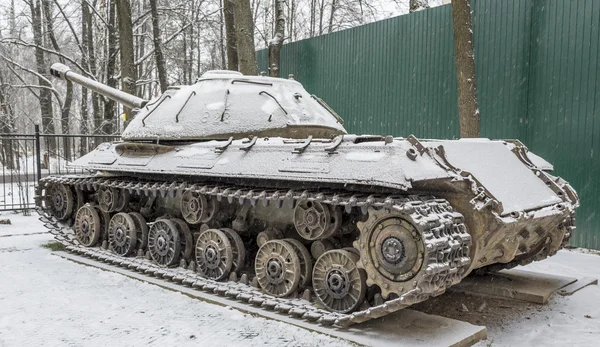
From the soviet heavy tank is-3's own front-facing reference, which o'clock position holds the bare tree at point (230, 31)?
The bare tree is roughly at 1 o'clock from the soviet heavy tank is-3.

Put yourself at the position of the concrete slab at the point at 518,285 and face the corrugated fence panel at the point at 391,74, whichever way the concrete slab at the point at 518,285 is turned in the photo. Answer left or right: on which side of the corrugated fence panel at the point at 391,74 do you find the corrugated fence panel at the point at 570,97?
right

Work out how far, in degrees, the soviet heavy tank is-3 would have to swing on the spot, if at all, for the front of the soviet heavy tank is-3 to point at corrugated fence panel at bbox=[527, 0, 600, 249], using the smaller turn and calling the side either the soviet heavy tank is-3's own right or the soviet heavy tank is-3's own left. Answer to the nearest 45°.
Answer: approximately 90° to the soviet heavy tank is-3's own right

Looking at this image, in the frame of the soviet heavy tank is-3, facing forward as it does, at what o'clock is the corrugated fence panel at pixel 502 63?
The corrugated fence panel is roughly at 3 o'clock from the soviet heavy tank is-3.

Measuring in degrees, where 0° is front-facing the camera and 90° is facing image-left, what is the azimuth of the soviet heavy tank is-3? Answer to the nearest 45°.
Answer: approximately 135°

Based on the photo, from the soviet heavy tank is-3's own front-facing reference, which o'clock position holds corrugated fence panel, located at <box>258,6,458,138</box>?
The corrugated fence panel is roughly at 2 o'clock from the soviet heavy tank is-3.

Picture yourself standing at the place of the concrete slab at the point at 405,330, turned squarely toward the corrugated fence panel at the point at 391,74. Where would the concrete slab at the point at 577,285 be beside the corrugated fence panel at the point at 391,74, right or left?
right
